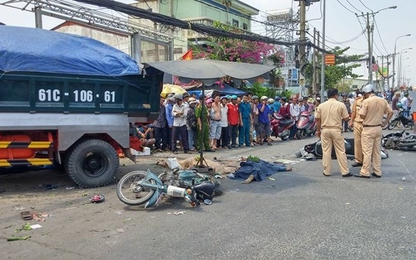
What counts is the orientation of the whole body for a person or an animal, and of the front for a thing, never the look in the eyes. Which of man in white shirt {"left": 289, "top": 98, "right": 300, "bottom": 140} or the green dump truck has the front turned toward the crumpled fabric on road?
the man in white shirt

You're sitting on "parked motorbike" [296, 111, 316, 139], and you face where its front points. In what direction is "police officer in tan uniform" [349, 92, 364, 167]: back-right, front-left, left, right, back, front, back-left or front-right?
front-left

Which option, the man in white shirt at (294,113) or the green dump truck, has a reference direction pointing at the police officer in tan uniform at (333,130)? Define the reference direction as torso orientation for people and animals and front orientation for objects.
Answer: the man in white shirt

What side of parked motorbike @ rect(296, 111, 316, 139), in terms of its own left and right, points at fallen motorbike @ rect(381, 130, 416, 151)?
left

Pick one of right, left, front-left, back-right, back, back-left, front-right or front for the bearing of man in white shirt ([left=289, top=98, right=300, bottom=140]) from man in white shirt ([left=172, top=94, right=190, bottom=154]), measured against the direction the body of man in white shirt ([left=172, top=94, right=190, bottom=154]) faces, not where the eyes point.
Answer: back-left

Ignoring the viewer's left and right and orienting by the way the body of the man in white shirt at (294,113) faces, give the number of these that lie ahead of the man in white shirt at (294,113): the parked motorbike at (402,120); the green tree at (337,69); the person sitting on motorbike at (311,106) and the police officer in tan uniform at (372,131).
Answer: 1

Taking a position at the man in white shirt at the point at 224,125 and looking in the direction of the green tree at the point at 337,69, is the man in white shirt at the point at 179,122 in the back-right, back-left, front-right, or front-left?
back-left

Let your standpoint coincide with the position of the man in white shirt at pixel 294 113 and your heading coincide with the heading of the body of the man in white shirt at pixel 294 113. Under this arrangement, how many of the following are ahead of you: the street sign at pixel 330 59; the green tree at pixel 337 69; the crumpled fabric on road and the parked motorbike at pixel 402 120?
1

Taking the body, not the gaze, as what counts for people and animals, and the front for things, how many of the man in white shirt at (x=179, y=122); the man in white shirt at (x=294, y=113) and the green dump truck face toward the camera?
2

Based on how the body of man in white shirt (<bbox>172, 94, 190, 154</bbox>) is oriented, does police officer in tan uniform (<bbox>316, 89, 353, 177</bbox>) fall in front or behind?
in front

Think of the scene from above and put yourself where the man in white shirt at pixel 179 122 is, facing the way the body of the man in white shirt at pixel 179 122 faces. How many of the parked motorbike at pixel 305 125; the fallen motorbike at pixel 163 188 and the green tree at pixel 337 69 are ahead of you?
1

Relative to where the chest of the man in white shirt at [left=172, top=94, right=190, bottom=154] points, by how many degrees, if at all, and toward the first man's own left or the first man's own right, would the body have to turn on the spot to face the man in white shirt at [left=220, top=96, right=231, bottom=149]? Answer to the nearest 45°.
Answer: approximately 135° to the first man's own left

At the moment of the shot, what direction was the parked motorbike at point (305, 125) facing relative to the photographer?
facing the viewer and to the left of the viewer

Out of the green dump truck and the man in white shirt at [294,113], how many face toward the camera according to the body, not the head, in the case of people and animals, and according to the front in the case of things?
1
